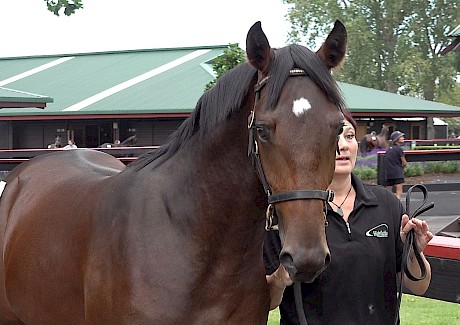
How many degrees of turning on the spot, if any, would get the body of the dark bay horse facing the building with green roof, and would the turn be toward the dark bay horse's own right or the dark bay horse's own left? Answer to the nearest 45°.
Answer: approximately 135° to the dark bay horse's own left

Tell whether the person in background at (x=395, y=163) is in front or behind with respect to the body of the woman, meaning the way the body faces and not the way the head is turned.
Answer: behind

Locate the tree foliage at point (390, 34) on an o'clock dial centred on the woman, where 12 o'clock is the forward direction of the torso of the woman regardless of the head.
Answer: The tree foliage is roughly at 6 o'clock from the woman.

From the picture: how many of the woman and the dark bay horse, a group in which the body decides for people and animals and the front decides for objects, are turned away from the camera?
0

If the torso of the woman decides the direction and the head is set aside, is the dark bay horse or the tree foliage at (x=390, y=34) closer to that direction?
the dark bay horse

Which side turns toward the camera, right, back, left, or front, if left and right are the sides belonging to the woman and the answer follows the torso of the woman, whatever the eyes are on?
front

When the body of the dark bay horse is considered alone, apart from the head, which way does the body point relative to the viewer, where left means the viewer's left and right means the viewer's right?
facing the viewer and to the right of the viewer

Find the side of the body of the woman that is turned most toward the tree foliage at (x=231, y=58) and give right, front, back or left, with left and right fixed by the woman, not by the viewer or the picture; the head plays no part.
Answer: back

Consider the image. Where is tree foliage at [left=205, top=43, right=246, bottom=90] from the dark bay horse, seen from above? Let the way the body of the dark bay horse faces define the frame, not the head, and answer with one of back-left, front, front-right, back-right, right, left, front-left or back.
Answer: back-left
